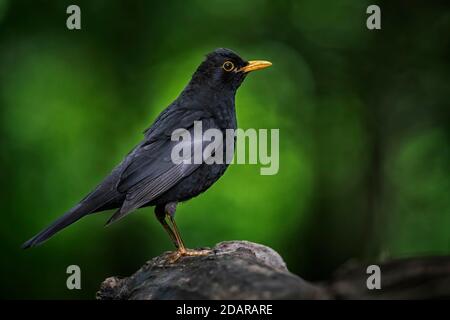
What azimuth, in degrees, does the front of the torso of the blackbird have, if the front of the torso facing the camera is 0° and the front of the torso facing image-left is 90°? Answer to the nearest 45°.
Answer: approximately 270°
